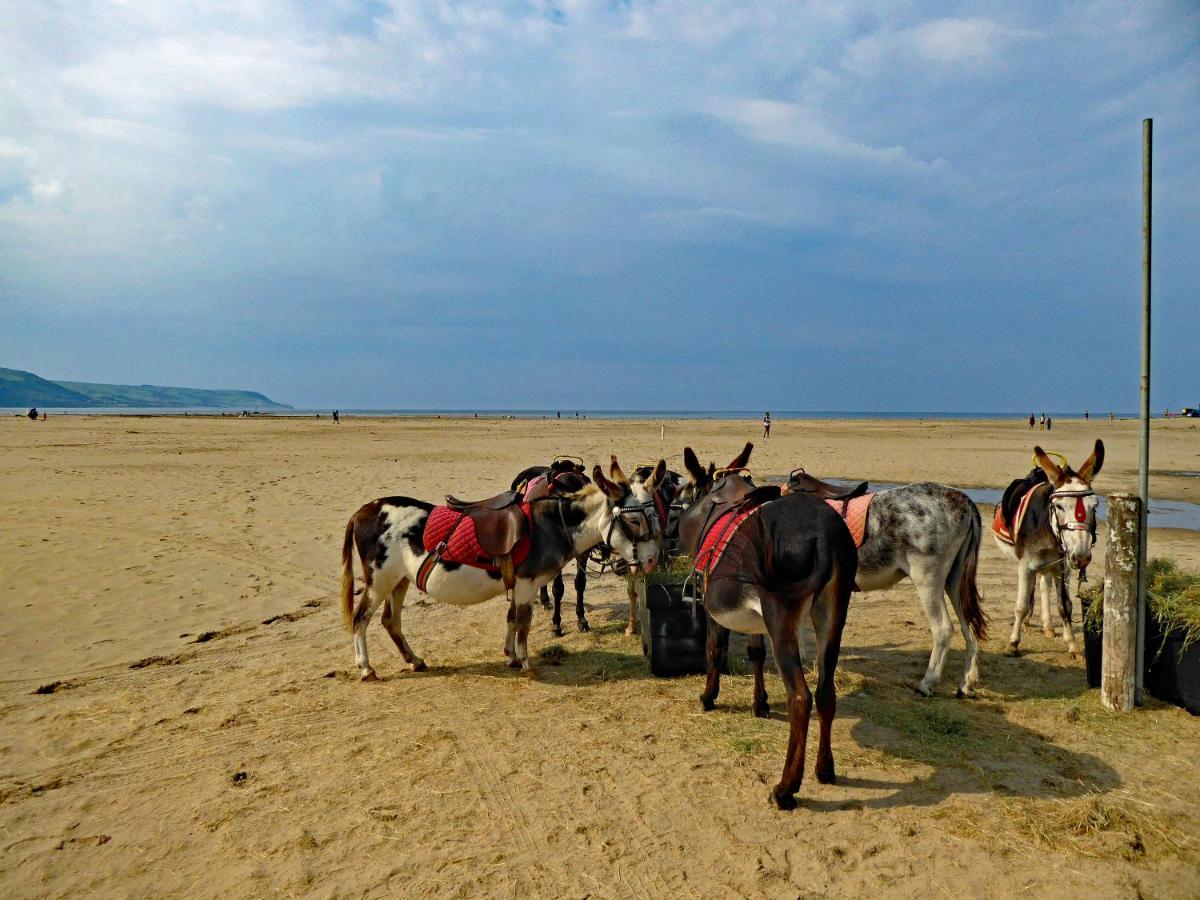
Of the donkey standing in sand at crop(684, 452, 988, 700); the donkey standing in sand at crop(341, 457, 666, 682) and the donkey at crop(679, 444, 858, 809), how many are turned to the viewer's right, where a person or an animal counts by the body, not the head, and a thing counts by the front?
1

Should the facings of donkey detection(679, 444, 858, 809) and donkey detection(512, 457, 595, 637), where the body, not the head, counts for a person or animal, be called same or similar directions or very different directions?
very different directions

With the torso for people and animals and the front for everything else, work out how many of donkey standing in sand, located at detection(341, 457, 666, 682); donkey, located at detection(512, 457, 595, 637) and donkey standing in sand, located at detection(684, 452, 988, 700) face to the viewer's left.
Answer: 1

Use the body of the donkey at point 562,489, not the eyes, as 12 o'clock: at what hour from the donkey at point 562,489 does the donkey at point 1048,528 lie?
the donkey at point 1048,528 is roughly at 11 o'clock from the donkey at point 562,489.

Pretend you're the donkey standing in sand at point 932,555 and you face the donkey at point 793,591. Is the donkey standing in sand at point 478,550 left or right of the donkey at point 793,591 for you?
right

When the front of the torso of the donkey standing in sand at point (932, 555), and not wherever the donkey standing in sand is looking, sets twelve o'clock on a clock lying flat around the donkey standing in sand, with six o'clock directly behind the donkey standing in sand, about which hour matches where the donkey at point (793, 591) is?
The donkey is roughly at 10 o'clock from the donkey standing in sand.

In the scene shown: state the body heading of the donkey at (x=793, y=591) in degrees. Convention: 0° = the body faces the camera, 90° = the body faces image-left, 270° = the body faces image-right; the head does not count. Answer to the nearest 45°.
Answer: approximately 135°

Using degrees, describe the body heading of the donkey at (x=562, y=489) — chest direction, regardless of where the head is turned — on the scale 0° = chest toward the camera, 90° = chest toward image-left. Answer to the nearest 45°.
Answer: approximately 315°

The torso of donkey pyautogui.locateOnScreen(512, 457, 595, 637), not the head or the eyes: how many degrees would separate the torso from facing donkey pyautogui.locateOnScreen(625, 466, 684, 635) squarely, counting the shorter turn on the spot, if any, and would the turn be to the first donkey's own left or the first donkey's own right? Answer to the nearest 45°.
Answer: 0° — it already faces it

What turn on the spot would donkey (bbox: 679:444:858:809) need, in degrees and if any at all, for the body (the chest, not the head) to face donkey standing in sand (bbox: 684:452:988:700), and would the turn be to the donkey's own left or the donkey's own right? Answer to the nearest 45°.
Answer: approximately 90° to the donkey's own right

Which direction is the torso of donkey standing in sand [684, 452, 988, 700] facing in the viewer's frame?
to the viewer's left

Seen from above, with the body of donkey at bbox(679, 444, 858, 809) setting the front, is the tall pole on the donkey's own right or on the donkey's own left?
on the donkey's own right

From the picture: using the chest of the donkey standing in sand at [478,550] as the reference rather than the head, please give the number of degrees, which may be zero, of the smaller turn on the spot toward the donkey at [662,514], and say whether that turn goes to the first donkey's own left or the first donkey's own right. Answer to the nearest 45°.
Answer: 0° — it already faces it

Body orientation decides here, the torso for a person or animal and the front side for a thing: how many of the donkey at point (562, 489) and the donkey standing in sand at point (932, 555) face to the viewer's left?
1

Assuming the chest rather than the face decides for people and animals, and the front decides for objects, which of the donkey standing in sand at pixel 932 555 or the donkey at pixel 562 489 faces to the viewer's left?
the donkey standing in sand

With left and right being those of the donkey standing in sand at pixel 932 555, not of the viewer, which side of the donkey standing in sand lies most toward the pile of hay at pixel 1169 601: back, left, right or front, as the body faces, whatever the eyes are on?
back

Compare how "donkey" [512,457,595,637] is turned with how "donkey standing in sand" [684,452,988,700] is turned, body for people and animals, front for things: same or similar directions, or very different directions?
very different directions

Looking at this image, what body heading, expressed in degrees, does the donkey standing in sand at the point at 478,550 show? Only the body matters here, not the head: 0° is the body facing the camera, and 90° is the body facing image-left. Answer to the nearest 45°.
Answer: approximately 270°
